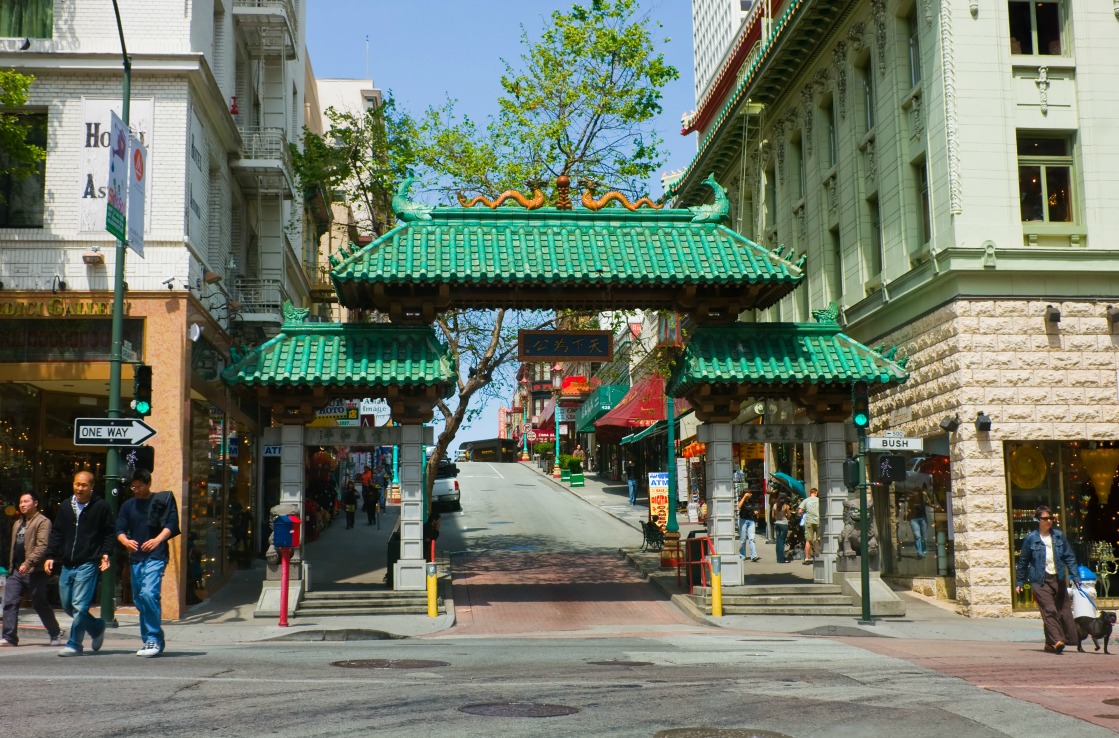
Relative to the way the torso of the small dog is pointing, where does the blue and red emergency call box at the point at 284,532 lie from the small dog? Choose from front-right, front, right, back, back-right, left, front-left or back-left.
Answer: back

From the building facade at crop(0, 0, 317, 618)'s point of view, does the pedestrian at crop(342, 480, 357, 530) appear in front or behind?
behind

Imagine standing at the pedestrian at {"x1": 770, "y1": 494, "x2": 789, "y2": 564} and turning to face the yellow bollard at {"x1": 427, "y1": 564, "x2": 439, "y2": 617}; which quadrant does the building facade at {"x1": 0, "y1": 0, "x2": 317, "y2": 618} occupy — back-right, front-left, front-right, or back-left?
front-right

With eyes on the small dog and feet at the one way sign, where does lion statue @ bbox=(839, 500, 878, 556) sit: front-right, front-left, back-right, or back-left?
front-left

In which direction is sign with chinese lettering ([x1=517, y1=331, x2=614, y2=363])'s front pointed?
toward the camera

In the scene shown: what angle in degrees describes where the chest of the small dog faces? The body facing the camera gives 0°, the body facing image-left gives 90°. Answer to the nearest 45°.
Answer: approximately 270°

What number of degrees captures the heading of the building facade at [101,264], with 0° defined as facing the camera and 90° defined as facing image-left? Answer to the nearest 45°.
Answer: approximately 0°

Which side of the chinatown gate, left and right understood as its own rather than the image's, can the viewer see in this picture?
front
